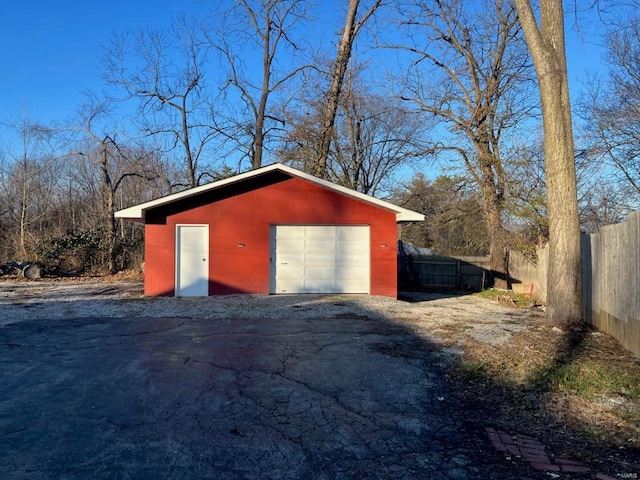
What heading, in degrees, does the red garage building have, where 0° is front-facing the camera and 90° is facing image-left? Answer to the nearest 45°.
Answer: approximately 0°

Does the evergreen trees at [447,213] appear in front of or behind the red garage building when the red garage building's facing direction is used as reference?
behind

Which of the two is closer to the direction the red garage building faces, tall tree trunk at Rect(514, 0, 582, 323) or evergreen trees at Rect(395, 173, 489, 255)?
the tall tree trunk

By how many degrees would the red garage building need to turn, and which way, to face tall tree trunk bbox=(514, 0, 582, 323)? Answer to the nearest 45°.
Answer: approximately 45° to its left
